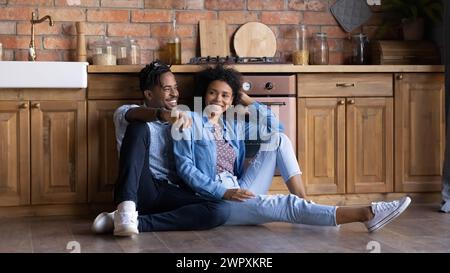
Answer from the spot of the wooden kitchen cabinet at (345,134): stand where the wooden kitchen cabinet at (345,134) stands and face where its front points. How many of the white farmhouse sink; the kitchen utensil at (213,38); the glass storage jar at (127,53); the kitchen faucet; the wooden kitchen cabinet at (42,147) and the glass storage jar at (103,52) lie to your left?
0

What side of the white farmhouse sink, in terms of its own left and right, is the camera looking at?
front

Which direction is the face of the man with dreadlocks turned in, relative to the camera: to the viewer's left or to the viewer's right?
to the viewer's right

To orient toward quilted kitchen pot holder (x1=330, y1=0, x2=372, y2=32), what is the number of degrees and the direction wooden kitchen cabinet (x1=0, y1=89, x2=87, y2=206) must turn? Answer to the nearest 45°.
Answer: approximately 90° to its left

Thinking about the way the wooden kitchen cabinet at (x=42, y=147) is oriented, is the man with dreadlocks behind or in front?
in front

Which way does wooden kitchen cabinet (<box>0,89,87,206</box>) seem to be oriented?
toward the camera

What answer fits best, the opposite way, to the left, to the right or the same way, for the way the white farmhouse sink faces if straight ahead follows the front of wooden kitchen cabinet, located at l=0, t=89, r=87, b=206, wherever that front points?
the same way

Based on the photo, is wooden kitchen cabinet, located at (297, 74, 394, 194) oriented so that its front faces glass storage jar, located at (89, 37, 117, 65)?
no

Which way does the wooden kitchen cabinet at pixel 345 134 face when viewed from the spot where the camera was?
facing the viewer
